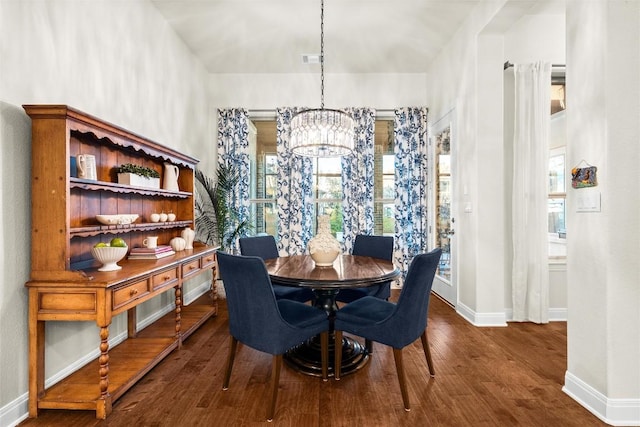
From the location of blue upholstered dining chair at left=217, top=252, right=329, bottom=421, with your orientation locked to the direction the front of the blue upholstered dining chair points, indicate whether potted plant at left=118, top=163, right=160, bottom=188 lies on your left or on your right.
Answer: on your left

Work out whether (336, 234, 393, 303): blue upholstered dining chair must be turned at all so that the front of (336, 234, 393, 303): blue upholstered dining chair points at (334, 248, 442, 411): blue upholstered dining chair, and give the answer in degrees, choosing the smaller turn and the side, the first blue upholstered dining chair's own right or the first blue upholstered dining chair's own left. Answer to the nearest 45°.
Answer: approximately 45° to the first blue upholstered dining chair's own left

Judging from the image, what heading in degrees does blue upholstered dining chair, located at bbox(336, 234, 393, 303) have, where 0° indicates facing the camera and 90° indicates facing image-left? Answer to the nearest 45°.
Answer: approximately 45°

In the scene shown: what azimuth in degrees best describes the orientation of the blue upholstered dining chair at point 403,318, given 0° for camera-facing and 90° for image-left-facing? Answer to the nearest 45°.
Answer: approximately 135°

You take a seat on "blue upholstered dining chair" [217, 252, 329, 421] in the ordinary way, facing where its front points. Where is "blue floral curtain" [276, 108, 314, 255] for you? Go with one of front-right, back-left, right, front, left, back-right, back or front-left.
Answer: front-left

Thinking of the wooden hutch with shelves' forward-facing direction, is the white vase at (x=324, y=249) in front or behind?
in front

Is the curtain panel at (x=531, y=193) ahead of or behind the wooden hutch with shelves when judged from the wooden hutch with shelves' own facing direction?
ahead

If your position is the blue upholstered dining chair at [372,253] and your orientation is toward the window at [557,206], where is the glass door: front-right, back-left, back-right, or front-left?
front-left

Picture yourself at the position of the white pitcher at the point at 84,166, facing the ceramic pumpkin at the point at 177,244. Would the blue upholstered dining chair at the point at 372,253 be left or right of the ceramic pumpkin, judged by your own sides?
right

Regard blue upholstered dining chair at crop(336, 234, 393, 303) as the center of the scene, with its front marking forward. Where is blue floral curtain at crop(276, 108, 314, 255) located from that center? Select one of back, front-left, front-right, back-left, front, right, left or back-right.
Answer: right

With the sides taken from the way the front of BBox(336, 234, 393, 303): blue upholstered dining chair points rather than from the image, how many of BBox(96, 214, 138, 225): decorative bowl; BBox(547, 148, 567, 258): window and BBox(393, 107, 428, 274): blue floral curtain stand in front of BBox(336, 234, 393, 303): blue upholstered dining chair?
1

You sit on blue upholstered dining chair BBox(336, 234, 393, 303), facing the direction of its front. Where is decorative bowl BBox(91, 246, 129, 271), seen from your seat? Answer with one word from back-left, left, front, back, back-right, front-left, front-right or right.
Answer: front

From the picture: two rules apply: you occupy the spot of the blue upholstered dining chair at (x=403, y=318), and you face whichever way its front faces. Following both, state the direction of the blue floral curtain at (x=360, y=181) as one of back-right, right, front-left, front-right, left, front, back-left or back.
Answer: front-right

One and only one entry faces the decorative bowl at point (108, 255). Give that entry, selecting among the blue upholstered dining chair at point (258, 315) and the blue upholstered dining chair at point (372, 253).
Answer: the blue upholstered dining chair at point (372, 253)
